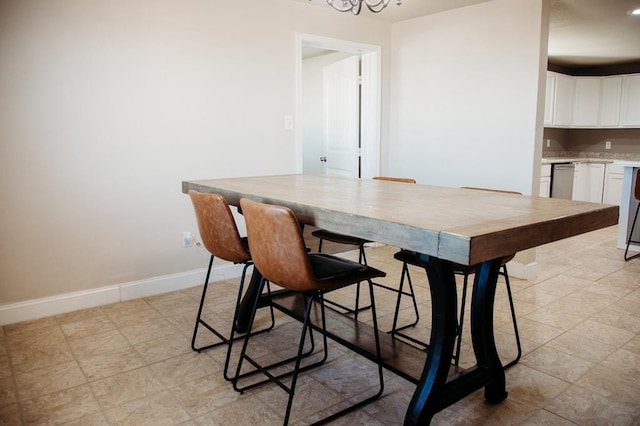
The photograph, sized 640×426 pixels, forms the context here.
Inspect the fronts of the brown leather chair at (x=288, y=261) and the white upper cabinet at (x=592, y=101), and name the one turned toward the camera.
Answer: the white upper cabinet

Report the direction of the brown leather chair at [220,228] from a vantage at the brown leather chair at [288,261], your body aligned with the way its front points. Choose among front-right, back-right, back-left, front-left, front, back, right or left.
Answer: left

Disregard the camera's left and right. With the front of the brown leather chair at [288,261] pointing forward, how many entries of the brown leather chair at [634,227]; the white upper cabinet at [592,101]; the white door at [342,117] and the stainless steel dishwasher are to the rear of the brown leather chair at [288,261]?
0

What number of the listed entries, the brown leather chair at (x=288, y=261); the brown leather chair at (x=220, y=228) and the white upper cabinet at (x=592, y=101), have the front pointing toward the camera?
1

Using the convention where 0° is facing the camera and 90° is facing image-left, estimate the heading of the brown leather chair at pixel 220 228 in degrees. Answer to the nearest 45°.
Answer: approximately 225°

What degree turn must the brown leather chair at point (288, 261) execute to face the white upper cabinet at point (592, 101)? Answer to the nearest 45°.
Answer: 0° — it already faces it

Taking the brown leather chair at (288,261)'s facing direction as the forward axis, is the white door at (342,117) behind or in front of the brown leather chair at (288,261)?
in front

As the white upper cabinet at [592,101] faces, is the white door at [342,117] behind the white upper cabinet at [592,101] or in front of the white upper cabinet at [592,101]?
in front

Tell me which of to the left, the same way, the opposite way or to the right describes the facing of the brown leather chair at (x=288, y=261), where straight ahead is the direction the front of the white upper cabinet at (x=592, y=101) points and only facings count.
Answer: the opposite way

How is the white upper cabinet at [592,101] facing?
toward the camera

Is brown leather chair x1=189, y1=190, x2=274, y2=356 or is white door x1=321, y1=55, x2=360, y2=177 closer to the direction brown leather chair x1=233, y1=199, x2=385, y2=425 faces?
the white door

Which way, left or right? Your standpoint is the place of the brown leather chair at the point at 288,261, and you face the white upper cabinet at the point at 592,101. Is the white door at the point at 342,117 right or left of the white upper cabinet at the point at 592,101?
left

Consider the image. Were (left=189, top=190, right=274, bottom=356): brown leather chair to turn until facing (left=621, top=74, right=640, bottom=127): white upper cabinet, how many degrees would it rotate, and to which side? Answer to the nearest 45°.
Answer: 0° — it already faces it

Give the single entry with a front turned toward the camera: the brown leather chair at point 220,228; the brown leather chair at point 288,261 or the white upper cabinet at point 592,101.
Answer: the white upper cabinet

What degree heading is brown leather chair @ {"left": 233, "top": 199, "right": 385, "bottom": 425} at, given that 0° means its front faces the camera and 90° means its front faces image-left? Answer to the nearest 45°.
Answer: approximately 225°

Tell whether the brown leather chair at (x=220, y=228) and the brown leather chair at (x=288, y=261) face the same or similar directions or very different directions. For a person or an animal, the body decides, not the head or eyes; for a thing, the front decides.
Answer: same or similar directions

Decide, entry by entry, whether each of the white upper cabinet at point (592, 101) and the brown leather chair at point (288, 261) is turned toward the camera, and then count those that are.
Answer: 1

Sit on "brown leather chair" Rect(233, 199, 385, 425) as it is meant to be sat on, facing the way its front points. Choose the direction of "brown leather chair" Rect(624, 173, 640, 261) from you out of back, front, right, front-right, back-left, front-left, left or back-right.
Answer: front
